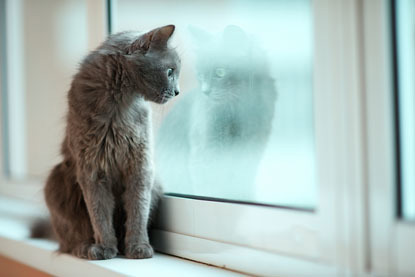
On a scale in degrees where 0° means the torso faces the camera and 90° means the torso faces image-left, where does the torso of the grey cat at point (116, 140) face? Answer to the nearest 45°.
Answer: approximately 315°
